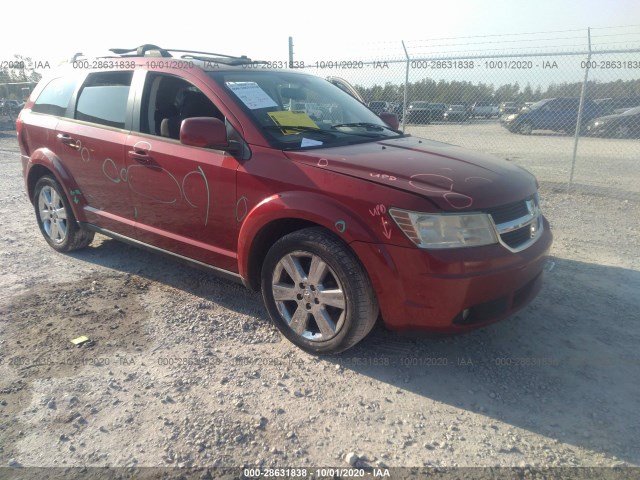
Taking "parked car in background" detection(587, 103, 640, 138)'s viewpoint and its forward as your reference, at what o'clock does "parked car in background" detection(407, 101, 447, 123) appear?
"parked car in background" detection(407, 101, 447, 123) is roughly at 2 o'clock from "parked car in background" detection(587, 103, 640, 138).

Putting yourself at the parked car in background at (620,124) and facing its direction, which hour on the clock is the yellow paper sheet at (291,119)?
The yellow paper sheet is roughly at 11 o'clock from the parked car in background.

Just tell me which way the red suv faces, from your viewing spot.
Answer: facing the viewer and to the right of the viewer

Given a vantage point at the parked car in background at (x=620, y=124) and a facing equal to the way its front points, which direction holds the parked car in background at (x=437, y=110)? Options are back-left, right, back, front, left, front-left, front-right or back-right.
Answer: front

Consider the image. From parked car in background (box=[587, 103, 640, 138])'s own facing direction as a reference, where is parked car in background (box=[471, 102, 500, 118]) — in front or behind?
in front

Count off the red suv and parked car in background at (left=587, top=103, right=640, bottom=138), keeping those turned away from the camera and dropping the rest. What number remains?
0

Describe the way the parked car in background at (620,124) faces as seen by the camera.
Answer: facing the viewer and to the left of the viewer

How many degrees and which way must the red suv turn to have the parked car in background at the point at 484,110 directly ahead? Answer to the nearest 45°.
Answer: approximately 90° to its left

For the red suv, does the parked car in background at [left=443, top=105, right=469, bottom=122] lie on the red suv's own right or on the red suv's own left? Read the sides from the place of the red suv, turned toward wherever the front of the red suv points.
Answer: on the red suv's own left

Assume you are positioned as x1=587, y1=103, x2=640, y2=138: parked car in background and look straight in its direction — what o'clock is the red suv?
The red suv is roughly at 11 o'clock from the parked car in background.

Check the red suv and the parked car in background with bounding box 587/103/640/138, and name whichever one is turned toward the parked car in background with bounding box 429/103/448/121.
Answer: the parked car in background with bounding box 587/103/640/138

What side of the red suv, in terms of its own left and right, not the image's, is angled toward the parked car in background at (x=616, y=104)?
left

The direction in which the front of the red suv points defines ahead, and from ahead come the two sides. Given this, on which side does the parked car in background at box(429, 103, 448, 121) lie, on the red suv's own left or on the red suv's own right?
on the red suv's own left

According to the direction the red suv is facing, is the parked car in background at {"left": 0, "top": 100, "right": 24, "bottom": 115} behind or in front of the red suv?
behind

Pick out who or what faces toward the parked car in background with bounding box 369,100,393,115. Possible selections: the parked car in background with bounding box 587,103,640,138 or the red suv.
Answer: the parked car in background with bounding box 587,103,640,138
